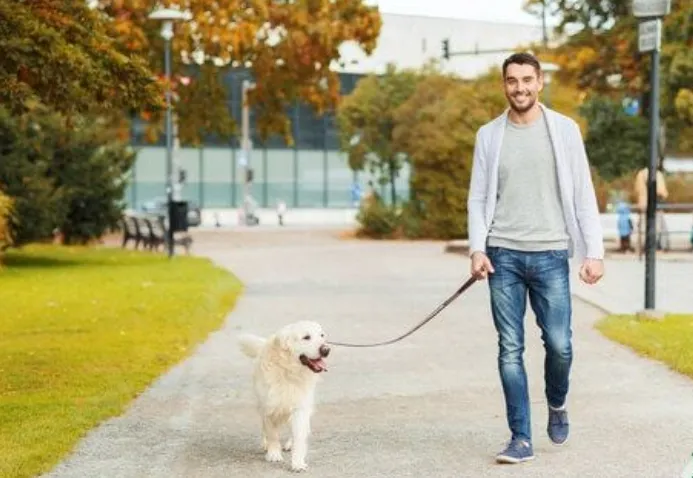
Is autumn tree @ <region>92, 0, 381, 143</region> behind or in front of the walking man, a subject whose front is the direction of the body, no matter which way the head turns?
behind

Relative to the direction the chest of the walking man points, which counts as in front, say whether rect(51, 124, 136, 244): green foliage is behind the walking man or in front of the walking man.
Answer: behind

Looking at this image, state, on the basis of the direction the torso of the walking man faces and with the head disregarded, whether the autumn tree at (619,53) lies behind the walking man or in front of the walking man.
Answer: behind

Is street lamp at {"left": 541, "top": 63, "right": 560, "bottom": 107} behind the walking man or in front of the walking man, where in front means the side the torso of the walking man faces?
behind

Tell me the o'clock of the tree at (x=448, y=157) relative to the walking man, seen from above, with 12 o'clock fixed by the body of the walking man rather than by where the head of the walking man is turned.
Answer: The tree is roughly at 6 o'clock from the walking man.

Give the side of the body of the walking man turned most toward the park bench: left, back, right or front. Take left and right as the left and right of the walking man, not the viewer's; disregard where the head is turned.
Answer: back

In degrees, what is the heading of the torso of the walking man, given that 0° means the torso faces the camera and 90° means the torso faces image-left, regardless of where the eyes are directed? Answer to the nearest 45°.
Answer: approximately 0°

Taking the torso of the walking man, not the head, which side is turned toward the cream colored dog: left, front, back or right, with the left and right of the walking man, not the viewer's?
right

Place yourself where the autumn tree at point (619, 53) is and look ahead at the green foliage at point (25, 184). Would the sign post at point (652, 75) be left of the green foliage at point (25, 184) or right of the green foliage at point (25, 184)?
left

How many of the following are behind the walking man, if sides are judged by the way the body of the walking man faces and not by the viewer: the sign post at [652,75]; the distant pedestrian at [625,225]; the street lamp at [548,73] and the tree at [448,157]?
4

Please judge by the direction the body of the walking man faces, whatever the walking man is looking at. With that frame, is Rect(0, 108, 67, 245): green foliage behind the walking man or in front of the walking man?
behind
